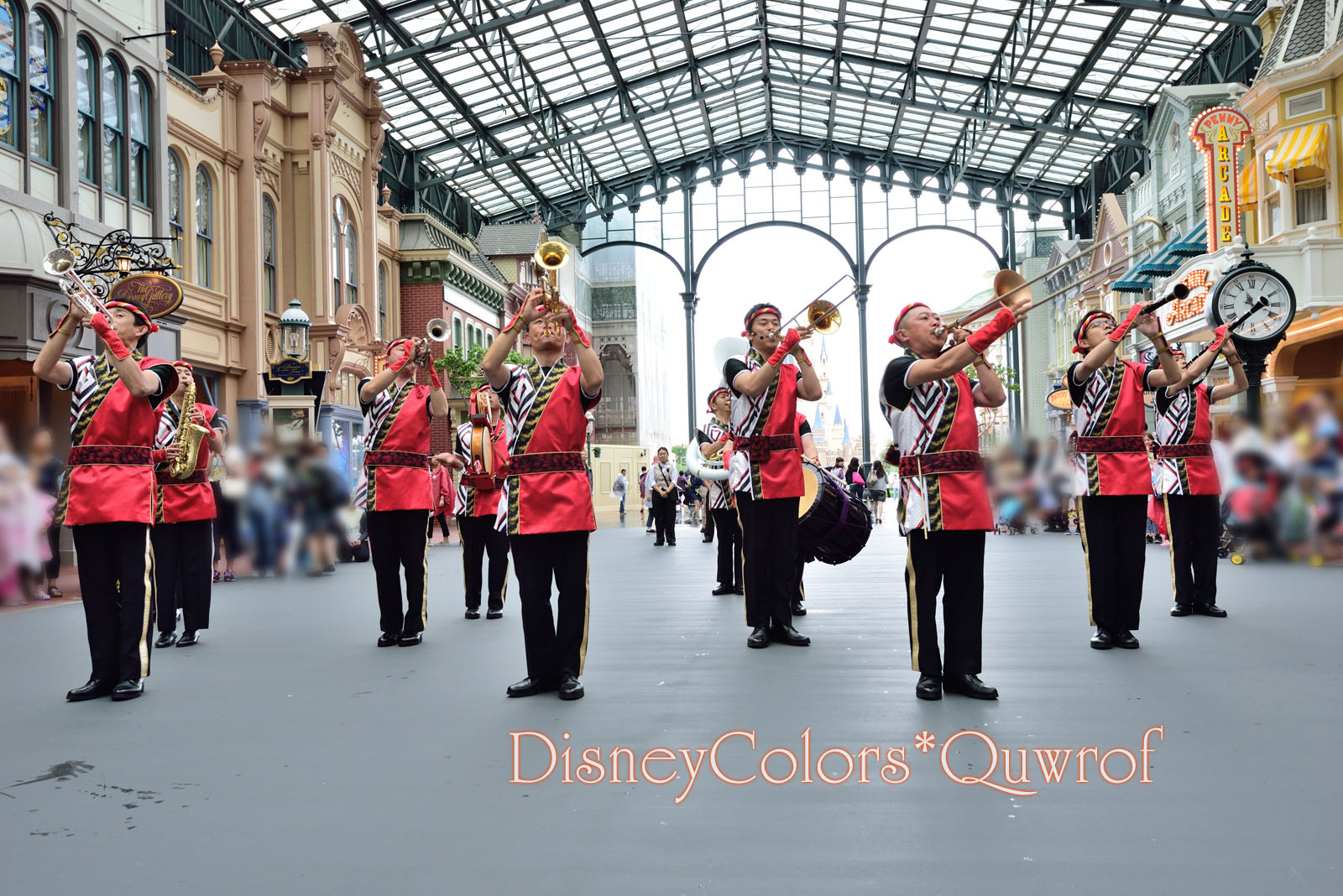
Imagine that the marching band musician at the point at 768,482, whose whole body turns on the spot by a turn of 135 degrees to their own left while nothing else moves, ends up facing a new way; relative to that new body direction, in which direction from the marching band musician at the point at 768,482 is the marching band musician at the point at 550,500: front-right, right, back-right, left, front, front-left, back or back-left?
back-left

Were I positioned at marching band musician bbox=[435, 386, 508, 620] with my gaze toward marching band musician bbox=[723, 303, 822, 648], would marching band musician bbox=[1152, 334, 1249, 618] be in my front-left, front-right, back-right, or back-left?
front-left

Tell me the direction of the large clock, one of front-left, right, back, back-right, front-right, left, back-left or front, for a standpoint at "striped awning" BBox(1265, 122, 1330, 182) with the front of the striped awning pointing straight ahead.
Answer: front-left

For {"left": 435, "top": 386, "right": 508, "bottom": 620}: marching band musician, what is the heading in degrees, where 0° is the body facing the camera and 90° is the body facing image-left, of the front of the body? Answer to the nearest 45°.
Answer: approximately 0°

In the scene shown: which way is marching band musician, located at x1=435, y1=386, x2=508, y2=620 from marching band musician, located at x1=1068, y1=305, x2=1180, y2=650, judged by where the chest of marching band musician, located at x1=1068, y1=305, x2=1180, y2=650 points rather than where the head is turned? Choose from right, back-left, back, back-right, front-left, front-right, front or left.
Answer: back-right

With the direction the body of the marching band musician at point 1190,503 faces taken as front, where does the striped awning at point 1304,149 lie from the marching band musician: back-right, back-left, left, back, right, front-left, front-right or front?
back-left

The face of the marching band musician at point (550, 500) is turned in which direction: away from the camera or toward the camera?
toward the camera

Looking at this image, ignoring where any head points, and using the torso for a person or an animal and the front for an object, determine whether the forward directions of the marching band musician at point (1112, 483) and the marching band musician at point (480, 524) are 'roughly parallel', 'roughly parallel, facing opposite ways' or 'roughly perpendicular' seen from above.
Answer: roughly parallel

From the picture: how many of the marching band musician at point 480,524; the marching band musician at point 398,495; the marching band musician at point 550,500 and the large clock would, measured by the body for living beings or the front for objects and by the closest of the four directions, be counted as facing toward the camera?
4

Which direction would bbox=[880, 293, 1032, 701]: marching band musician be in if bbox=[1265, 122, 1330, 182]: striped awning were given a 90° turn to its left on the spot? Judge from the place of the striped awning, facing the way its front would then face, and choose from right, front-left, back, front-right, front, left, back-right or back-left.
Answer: front-right

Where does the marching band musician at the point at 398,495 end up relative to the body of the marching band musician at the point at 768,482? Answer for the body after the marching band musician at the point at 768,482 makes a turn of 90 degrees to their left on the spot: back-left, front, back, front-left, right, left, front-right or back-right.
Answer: back-left

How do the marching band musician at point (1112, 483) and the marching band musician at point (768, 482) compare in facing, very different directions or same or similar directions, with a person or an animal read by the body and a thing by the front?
same or similar directions

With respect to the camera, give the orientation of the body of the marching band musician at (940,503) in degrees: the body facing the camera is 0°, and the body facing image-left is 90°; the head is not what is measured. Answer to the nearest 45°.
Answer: approximately 315°

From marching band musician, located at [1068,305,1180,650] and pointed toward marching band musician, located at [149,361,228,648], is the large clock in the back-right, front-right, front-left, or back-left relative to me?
back-right

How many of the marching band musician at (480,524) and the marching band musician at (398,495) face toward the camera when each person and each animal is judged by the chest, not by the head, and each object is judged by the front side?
2

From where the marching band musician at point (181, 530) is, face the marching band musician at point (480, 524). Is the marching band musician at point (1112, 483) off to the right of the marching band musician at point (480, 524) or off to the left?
right

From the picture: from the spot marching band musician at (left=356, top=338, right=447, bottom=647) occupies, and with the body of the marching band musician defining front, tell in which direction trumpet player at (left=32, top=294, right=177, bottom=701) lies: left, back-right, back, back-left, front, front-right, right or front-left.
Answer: front-right

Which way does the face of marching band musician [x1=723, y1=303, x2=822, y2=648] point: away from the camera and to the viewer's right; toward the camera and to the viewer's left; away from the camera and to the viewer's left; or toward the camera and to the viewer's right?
toward the camera and to the viewer's right

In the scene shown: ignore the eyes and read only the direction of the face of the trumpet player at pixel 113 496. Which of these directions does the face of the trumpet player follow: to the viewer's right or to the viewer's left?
to the viewer's left
